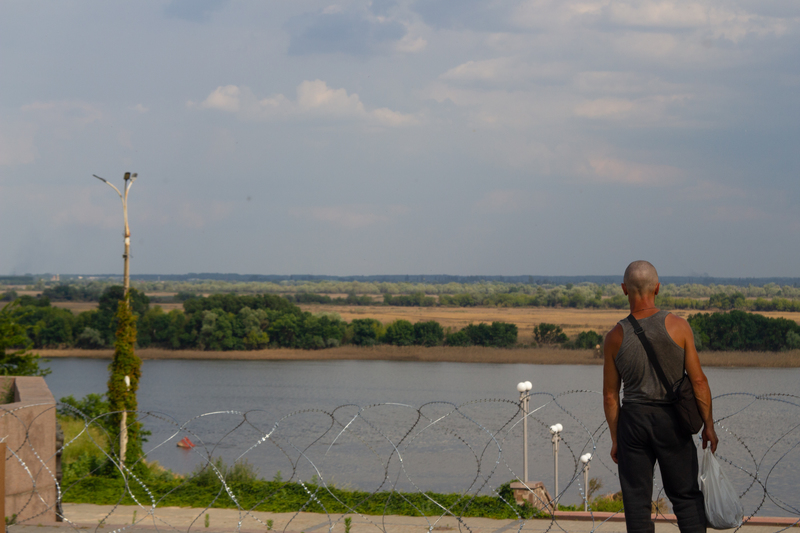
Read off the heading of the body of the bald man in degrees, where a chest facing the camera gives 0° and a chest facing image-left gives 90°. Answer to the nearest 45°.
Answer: approximately 180°

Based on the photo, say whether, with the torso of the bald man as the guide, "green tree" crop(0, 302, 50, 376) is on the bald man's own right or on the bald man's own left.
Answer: on the bald man's own left

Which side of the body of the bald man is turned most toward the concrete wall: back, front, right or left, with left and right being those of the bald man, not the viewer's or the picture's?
left

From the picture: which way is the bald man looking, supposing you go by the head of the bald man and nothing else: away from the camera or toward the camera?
away from the camera

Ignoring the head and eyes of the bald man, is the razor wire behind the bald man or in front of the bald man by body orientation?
in front
